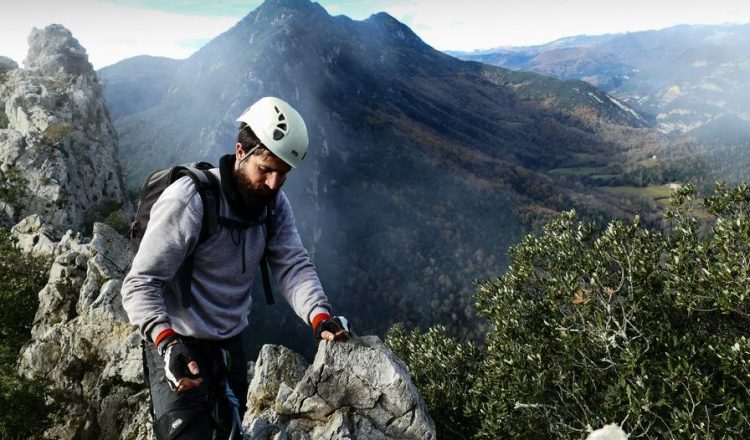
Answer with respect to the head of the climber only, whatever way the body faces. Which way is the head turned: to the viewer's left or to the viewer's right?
to the viewer's right

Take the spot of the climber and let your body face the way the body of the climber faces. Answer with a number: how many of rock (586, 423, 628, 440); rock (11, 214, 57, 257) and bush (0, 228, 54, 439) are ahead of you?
1

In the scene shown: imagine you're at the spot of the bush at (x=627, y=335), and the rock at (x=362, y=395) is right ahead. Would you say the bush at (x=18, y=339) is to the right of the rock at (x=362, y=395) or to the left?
right

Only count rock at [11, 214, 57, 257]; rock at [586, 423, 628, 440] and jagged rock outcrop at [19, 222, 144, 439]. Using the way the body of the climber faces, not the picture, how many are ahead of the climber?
1

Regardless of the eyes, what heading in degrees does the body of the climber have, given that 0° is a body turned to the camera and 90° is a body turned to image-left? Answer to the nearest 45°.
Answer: approximately 315°

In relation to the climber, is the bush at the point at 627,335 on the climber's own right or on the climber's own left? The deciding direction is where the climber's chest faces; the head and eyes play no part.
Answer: on the climber's own left

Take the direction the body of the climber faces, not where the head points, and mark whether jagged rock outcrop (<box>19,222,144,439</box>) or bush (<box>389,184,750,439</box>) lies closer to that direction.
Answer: the bush

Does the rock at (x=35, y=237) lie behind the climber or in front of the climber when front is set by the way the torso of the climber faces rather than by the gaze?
behind

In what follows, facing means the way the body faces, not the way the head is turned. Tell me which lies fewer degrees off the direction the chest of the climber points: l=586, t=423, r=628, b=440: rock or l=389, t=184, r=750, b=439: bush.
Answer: the rock
